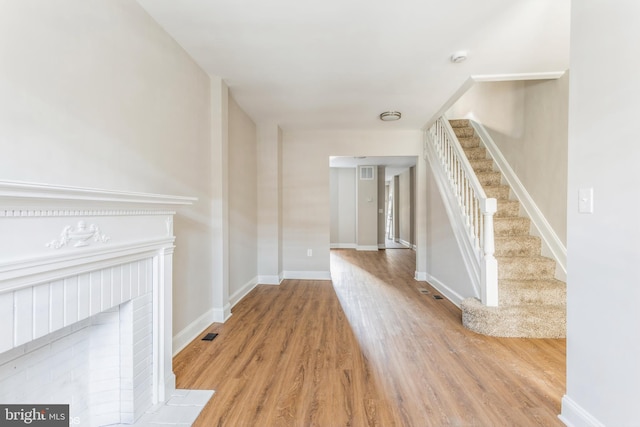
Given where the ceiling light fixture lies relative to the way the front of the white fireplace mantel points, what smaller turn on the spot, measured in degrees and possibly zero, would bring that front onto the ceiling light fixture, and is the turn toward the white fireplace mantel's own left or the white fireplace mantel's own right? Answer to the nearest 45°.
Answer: approximately 45° to the white fireplace mantel's own left

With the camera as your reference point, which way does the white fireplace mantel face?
facing the viewer and to the right of the viewer
